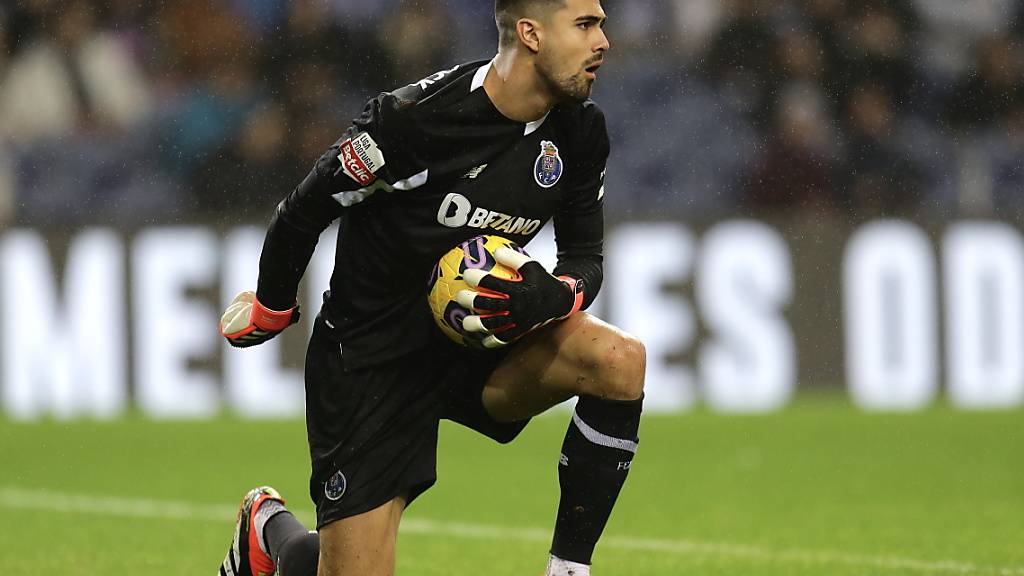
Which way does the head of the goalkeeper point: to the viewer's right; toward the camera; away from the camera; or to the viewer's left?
to the viewer's right

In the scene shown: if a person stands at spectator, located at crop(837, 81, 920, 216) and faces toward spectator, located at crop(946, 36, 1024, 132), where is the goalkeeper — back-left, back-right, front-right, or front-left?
back-right

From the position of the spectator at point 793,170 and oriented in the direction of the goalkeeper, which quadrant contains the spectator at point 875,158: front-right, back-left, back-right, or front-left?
back-left

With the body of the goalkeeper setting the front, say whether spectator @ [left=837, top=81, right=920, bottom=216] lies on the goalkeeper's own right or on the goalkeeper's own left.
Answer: on the goalkeeper's own left

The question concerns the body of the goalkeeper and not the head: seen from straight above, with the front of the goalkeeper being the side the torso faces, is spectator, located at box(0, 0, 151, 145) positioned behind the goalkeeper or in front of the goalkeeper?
behind

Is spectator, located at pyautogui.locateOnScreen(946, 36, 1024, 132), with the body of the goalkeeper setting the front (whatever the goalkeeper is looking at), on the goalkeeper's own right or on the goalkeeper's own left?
on the goalkeeper's own left

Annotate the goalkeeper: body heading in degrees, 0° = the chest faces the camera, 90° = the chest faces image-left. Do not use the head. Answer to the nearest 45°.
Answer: approximately 315°
